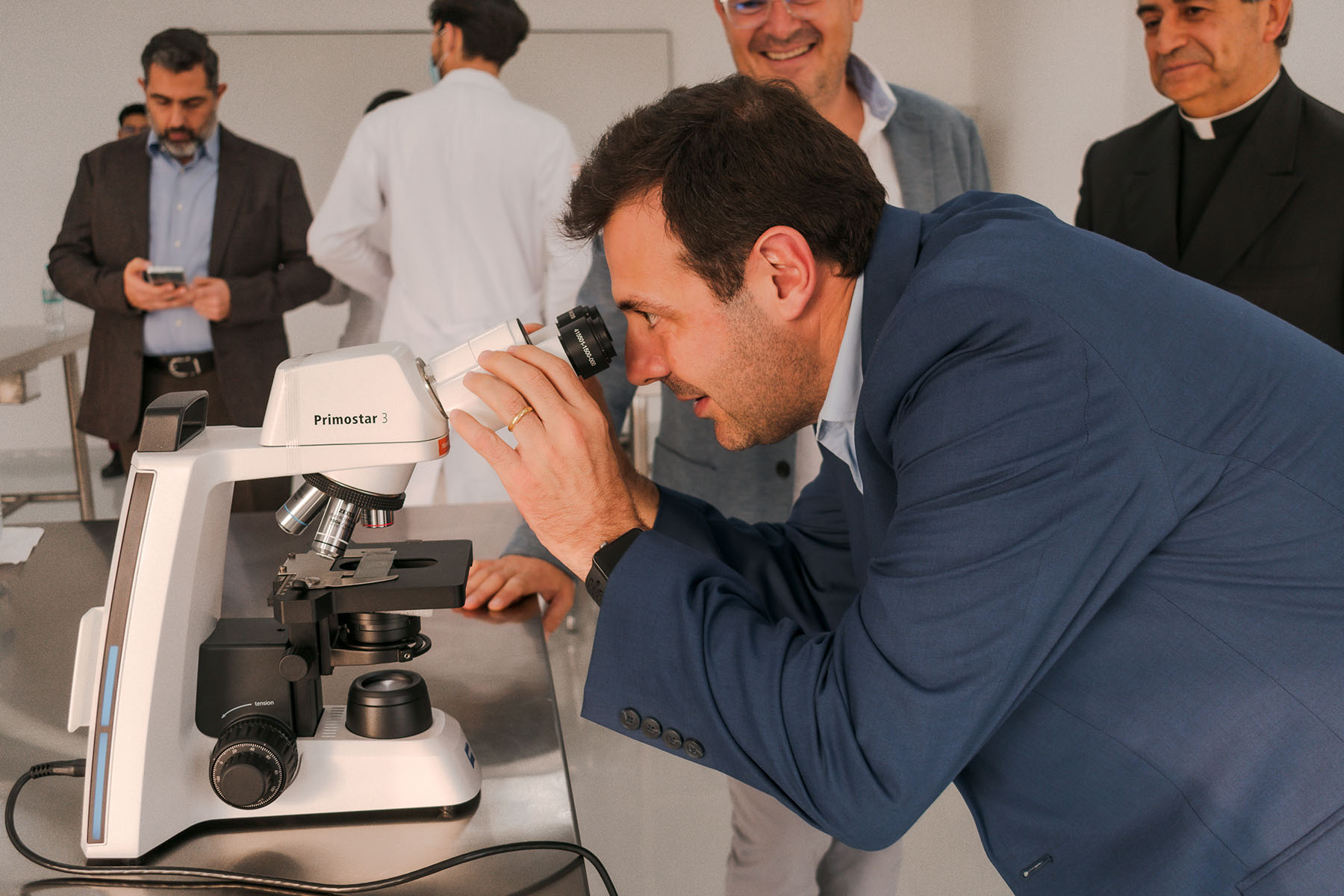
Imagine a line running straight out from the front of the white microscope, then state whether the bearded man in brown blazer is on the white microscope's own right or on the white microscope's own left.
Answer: on the white microscope's own left

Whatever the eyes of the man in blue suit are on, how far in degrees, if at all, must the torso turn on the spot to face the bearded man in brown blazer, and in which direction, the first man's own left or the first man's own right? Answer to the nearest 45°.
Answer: approximately 45° to the first man's own right

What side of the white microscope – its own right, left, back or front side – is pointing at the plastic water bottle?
left

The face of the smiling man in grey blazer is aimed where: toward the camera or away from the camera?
toward the camera

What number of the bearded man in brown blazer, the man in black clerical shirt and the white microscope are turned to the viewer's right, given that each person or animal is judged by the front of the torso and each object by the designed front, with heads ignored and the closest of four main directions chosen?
1

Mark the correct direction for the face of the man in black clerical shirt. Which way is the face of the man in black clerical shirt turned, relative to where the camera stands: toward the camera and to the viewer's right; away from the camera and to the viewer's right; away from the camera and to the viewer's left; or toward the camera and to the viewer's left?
toward the camera and to the viewer's left

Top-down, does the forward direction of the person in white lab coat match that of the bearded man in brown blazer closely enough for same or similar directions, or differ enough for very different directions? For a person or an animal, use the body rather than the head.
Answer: very different directions

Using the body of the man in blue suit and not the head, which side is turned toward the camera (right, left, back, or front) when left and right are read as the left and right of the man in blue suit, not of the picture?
left

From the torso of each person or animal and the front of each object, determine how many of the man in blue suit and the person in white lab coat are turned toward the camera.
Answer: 0

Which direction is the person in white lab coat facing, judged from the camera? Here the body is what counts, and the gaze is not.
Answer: away from the camera

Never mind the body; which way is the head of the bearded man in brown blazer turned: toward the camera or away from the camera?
toward the camera

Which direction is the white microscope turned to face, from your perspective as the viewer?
facing to the right of the viewer

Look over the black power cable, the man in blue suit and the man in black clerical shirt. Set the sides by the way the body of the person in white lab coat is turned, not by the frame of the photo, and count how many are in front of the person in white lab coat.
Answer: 0

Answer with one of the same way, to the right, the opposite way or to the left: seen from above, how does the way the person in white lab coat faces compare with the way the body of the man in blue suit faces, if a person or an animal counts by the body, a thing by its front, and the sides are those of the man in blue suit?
to the right

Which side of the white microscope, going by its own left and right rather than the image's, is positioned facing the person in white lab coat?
left

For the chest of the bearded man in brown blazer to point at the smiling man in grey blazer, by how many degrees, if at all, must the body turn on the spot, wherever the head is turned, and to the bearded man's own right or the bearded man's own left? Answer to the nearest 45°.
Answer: approximately 45° to the bearded man's own left

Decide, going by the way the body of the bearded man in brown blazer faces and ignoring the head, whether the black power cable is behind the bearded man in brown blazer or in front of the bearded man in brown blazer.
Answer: in front

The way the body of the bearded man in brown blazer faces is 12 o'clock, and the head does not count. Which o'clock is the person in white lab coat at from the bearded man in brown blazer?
The person in white lab coat is roughly at 10 o'clock from the bearded man in brown blazer.

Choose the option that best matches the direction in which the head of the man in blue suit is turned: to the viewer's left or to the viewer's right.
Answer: to the viewer's left

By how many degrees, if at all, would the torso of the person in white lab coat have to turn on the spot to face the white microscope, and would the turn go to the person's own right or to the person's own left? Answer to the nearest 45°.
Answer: approximately 180°
